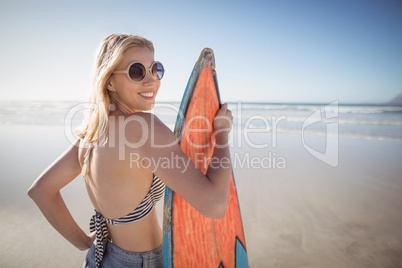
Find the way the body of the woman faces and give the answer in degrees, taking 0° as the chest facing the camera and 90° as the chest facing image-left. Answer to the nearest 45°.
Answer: approximately 225°
